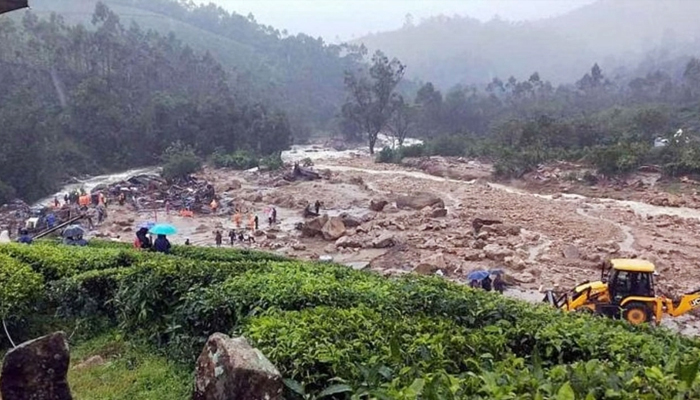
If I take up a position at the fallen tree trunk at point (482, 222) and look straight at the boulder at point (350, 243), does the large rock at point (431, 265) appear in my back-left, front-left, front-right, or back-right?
front-left

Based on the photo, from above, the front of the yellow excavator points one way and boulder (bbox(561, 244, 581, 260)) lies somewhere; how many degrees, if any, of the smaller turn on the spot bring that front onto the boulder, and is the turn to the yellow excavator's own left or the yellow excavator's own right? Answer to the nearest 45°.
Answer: approximately 90° to the yellow excavator's own right

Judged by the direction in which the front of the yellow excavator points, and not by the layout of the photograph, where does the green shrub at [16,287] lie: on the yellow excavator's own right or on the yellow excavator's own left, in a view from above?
on the yellow excavator's own left

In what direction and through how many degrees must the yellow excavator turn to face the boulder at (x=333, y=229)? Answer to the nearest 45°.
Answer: approximately 45° to its right

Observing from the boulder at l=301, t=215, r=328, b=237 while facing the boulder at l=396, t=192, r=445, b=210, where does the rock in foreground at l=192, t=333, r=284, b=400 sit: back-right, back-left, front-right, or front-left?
back-right

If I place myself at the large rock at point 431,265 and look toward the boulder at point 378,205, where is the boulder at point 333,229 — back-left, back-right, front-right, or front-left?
front-left

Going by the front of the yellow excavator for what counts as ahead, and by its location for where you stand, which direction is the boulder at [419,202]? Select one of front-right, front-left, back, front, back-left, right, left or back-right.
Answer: front-right

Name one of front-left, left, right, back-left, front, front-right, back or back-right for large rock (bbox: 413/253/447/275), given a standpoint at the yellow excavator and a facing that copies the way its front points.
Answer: front-right

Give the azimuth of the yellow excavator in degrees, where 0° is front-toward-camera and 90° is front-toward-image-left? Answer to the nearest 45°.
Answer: approximately 90°

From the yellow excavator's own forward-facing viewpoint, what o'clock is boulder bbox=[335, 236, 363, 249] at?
The boulder is roughly at 1 o'clock from the yellow excavator.

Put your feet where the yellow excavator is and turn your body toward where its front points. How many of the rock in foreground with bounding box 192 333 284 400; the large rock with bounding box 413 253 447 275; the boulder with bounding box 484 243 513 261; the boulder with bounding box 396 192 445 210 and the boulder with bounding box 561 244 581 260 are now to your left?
1

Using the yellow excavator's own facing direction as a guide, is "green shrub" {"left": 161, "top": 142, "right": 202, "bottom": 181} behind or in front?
in front

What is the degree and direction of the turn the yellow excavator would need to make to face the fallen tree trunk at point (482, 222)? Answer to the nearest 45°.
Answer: approximately 45° to its right
